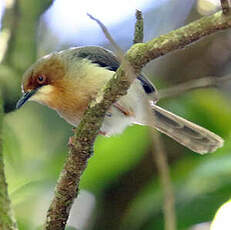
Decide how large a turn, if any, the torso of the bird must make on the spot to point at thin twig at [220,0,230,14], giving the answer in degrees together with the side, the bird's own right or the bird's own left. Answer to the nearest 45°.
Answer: approximately 180°

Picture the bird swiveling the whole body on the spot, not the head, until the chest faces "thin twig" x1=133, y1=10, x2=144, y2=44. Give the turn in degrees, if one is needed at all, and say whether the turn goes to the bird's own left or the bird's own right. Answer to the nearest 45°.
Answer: approximately 90° to the bird's own left

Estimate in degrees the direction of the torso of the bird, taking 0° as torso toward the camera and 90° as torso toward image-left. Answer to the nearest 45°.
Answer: approximately 90°
